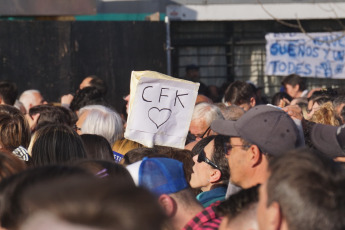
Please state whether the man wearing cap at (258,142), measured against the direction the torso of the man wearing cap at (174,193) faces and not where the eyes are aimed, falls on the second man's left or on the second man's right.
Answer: on the second man's right

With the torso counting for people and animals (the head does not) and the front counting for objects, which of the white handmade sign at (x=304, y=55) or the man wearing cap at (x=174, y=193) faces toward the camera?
the white handmade sign

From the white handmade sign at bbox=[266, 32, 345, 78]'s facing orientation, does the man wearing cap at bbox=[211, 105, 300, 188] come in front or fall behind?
in front

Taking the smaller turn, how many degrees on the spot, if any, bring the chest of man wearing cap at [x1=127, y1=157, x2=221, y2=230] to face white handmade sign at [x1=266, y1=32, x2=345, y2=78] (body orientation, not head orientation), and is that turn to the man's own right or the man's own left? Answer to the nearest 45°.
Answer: approximately 45° to the man's own right

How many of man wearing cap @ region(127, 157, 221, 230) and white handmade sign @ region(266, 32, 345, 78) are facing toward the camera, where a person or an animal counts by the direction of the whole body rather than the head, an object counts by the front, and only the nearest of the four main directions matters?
1

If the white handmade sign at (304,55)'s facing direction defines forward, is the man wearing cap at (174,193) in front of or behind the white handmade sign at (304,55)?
in front

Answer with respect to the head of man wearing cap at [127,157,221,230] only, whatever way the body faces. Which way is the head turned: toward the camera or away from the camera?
away from the camera

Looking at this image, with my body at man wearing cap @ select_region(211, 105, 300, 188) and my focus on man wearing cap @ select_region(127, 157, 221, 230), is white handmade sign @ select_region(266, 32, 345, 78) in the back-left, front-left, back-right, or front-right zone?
back-right

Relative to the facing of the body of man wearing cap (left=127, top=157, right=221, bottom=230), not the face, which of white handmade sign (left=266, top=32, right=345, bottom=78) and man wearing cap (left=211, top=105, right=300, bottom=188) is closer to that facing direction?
the white handmade sign

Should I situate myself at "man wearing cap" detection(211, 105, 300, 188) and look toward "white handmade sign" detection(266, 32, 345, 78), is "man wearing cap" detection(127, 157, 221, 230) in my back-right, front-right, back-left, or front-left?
back-left

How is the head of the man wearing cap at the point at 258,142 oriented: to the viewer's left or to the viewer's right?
to the viewer's left

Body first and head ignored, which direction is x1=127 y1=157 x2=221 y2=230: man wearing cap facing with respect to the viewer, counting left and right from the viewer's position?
facing away from the viewer and to the left of the viewer

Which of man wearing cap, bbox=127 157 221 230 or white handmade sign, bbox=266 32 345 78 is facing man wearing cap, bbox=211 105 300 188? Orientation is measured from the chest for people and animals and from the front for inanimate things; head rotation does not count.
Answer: the white handmade sign

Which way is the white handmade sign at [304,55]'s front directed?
toward the camera
